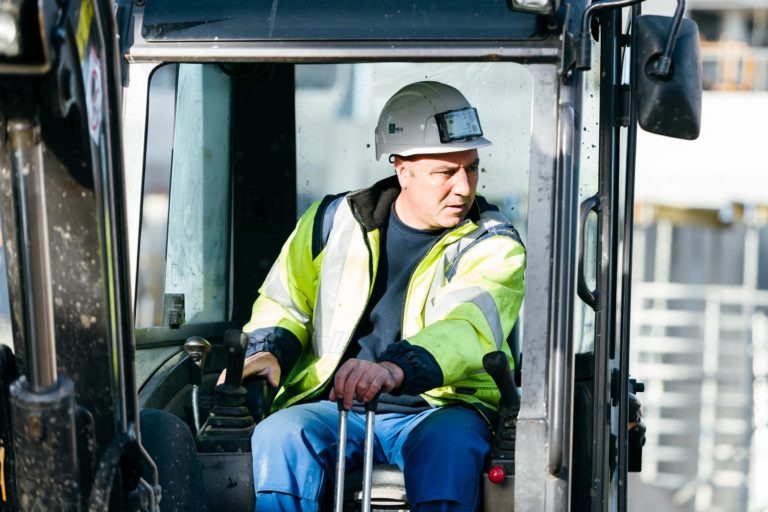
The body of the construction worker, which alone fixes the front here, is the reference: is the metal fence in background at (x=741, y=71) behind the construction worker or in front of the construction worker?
behind

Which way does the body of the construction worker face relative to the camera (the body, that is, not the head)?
toward the camera

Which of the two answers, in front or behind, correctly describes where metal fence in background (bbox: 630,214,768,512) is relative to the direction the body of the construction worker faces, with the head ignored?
behind

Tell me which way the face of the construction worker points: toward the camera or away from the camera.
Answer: toward the camera

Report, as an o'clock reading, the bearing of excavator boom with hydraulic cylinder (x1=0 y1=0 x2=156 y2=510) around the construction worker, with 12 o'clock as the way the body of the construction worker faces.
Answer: The excavator boom with hydraulic cylinder is roughly at 1 o'clock from the construction worker.

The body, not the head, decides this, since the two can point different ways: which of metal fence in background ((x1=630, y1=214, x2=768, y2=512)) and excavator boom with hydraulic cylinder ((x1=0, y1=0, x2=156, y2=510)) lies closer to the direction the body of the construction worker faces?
the excavator boom with hydraulic cylinder

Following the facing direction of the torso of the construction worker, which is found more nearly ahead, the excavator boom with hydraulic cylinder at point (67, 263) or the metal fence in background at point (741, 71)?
the excavator boom with hydraulic cylinder
